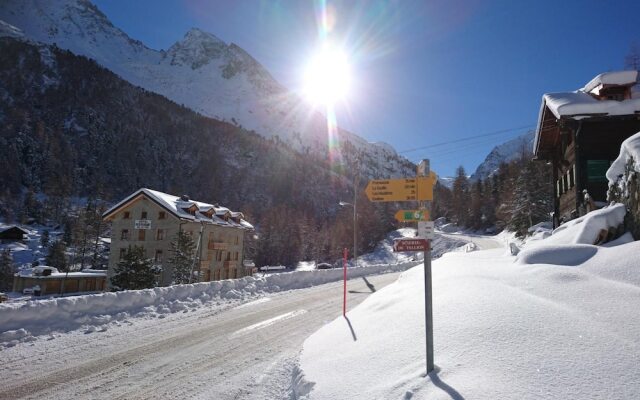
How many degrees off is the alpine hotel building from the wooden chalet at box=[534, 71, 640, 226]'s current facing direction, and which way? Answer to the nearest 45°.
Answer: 0° — it already faces it

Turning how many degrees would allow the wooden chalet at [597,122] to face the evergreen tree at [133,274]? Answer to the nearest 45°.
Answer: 0° — it already faces it

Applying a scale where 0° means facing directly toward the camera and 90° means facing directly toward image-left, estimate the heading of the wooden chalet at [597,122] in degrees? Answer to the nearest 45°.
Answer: approximately 90°
